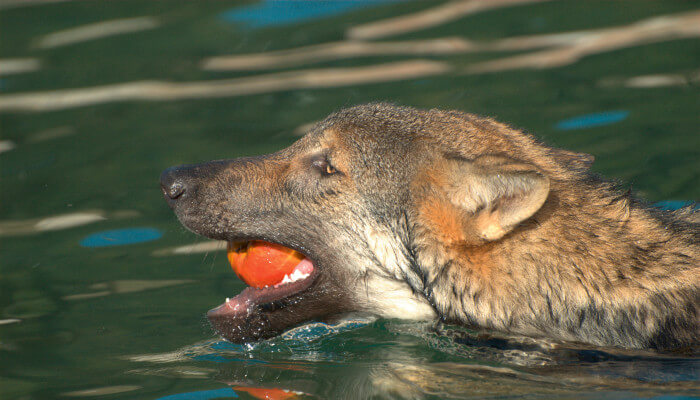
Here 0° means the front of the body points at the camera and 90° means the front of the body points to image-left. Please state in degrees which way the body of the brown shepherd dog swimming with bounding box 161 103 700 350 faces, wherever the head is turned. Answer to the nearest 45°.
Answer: approximately 90°
